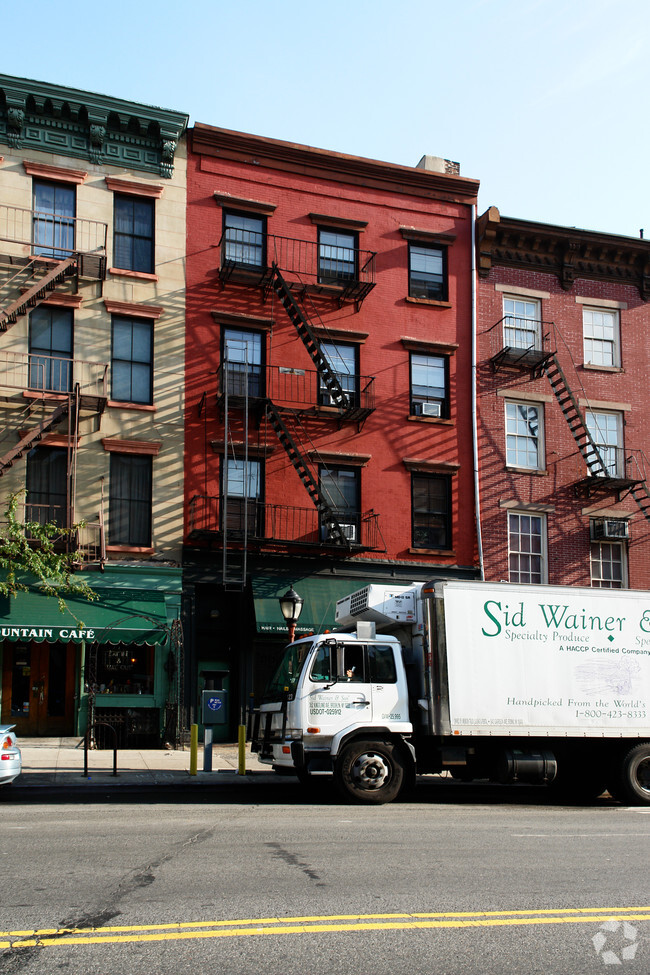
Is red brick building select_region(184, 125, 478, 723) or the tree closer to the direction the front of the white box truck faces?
the tree

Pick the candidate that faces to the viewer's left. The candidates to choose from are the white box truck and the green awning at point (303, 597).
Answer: the white box truck

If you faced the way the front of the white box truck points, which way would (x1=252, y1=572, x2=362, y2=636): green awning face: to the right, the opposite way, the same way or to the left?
to the left

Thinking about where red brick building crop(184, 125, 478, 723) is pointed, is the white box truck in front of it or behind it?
in front

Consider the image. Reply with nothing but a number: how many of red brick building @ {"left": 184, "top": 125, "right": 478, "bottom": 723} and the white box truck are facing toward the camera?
1

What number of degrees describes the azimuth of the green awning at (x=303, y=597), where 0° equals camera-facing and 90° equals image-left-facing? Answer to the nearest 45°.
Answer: approximately 0°

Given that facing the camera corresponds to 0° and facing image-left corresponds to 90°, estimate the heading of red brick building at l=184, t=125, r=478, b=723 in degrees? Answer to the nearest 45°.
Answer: approximately 0°

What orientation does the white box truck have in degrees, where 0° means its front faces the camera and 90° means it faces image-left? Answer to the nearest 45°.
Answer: approximately 90°

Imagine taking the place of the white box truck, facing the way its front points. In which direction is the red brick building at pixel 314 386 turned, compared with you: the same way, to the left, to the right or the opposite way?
to the left

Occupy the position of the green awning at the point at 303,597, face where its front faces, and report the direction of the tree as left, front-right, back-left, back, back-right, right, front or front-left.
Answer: front-right
